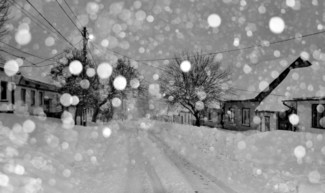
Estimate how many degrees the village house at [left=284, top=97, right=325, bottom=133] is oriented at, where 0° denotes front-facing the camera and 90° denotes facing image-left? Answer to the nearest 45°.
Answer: approximately 45°

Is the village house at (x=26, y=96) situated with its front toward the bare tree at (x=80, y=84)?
yes

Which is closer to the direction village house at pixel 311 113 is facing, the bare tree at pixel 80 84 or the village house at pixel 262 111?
the bare tree

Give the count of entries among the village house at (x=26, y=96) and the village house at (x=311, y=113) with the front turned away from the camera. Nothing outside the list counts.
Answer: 0

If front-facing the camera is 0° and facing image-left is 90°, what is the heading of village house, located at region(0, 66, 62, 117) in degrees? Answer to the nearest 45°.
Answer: approximately 315°
